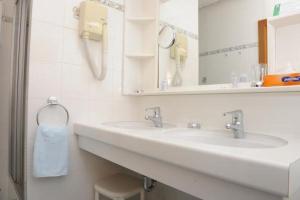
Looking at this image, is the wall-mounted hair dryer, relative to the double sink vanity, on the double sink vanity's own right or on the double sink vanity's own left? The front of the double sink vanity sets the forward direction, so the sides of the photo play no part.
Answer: on the double sink vanity's own right

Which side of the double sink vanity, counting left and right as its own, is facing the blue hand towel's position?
right

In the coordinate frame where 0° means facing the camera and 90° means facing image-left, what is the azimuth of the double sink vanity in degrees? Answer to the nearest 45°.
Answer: approximately 45°

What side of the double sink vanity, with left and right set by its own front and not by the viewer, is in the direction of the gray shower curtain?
right

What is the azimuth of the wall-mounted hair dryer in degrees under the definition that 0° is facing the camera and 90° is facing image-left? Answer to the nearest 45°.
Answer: approximately 315°

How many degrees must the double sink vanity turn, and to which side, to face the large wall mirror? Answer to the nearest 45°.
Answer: approximately 135° to its right
